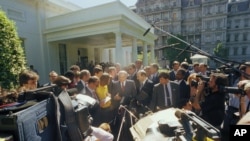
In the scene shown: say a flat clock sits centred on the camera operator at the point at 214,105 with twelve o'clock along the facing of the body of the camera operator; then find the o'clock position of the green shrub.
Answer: The green shrub is roughly at 12 o'clock from the camera operator.

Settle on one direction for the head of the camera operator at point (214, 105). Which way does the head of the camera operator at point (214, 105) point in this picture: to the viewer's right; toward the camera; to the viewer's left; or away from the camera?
to the viewer's left

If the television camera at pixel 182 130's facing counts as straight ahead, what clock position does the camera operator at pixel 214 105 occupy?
The camera operator is roughly at 2 o'clock from the television camera.

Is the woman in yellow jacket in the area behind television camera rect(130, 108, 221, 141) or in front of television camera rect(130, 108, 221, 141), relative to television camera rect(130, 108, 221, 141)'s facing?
in front

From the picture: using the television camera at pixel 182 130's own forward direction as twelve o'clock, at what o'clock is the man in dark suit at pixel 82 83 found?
The man in dark suit is roughly at 12 o'clock from the television camera.

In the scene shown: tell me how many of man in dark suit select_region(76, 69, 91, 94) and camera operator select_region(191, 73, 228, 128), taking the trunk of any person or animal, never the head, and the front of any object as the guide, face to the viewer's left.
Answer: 1

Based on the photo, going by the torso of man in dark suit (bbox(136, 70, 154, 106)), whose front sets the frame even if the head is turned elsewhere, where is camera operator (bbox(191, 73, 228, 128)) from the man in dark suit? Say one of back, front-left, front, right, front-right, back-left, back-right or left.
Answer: left

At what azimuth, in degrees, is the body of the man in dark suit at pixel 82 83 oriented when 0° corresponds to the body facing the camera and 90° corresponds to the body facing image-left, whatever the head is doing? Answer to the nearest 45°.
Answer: approximately 315°

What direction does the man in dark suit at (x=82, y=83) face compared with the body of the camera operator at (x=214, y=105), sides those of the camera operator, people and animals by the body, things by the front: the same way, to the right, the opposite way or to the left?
the opposite way

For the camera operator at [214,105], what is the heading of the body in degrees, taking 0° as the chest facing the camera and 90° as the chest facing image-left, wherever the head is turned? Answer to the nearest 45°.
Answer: approximately 90°

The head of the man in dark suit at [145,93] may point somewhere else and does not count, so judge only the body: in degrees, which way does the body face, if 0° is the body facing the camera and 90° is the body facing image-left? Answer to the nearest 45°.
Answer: approximately 45°

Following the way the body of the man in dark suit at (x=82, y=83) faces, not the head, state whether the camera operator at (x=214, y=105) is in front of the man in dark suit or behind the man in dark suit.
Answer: in front

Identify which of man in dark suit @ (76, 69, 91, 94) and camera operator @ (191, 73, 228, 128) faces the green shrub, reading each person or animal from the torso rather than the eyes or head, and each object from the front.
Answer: the camera operator

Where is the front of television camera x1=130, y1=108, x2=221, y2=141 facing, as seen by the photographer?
facing away from the viewer and to the left of the viewer
